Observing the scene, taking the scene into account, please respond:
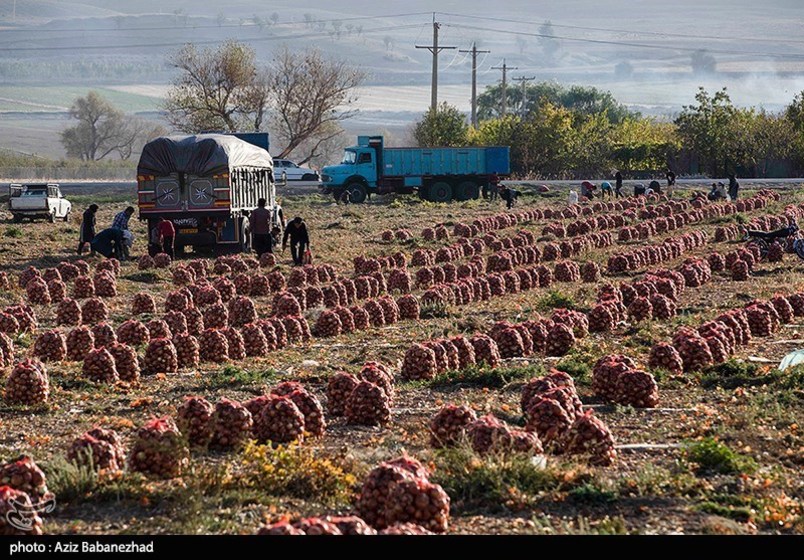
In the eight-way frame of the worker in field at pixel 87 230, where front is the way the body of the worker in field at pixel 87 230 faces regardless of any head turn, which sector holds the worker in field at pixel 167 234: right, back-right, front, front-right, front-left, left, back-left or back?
front-right

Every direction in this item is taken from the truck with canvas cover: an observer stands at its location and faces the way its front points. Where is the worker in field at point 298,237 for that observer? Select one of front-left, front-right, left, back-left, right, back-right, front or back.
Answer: right

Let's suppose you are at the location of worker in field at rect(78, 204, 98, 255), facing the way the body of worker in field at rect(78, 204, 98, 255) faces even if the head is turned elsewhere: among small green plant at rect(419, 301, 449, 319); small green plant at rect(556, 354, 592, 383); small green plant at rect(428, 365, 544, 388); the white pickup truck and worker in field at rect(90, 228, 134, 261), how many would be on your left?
1

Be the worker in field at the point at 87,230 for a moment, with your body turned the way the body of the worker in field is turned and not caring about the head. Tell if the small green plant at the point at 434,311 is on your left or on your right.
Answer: on your right

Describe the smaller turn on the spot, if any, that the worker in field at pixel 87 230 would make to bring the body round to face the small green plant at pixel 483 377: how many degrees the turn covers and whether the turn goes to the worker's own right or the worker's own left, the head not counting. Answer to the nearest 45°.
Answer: approximately 90° to the worker's own right

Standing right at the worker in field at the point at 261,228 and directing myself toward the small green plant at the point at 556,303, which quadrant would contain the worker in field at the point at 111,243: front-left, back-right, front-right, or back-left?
back-right

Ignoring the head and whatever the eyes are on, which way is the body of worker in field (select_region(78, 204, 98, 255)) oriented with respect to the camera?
to the viewer's right

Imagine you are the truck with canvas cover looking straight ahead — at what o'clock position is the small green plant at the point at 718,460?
The small green plant is roughly at 4 o'clock from the truck with canvas cover.

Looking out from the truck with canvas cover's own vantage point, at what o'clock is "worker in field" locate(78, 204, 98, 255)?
The worker in field is roughly at 8 o'clock from the truck with canvas cover.

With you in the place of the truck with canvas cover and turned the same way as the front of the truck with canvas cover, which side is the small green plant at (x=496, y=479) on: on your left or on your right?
on your right

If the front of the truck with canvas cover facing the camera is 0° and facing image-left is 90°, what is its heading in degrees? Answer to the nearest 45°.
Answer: approximately 225°

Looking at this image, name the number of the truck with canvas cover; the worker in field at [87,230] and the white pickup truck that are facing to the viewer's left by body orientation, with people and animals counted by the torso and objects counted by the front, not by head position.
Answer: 0

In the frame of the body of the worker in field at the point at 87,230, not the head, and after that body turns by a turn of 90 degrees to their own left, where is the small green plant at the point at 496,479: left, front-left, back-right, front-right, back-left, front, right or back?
back

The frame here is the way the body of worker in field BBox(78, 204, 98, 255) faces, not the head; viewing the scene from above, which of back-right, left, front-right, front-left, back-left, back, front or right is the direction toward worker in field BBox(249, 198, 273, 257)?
front-right
